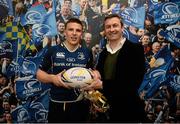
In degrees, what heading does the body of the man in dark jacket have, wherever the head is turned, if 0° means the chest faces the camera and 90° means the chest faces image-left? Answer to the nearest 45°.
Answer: approximately 45°
